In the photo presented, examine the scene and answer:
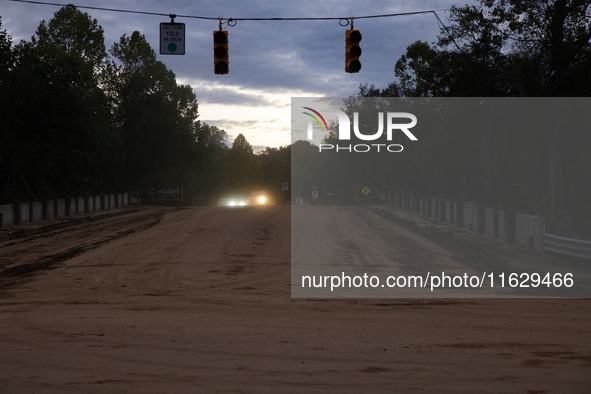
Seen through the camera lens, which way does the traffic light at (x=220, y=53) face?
facing the viewer

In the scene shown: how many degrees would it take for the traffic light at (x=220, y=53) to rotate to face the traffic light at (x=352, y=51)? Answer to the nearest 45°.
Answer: approximately 90° to its left

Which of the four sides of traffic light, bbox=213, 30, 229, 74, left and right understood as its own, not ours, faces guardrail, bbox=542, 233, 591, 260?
left
